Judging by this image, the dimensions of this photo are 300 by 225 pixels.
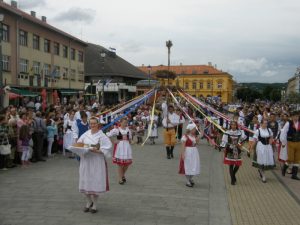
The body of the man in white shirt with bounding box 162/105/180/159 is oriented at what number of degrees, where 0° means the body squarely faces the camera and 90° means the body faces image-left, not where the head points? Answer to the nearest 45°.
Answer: approximately 0°

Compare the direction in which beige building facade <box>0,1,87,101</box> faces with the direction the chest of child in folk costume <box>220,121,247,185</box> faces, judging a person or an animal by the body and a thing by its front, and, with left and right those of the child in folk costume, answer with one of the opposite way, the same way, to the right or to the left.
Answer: to the left

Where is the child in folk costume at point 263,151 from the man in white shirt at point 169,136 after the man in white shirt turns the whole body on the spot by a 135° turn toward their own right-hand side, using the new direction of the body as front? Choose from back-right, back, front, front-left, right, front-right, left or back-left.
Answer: back

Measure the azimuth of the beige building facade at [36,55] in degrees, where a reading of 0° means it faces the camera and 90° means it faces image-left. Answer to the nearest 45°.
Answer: approximately 315°

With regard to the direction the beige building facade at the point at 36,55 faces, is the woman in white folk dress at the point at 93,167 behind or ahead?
ahead

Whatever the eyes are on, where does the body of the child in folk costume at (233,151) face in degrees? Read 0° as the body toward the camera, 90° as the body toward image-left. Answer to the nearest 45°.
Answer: approximately 0°

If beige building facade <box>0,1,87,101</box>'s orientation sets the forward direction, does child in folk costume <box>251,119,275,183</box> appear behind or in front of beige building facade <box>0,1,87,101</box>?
in front

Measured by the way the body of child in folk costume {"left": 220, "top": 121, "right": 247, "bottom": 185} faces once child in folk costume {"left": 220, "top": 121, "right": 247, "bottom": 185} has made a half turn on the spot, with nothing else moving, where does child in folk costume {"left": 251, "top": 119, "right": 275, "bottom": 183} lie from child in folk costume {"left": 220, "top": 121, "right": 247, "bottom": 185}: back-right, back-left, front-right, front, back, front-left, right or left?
front-right

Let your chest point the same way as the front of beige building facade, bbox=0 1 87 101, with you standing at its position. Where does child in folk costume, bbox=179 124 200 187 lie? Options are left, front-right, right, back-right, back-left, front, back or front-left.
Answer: front-right

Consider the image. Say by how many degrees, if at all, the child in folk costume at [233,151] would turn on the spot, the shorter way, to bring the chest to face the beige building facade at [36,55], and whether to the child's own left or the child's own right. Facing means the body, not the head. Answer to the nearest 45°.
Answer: approximately 135° to the child's own right

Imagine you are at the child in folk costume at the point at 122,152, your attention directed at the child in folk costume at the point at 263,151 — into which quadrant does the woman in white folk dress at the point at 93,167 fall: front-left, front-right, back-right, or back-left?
back-right

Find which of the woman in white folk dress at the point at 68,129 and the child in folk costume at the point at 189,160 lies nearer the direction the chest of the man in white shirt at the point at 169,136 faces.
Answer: the child in folk costume

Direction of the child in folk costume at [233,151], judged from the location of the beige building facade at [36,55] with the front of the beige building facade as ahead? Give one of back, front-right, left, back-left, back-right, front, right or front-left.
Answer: front-right

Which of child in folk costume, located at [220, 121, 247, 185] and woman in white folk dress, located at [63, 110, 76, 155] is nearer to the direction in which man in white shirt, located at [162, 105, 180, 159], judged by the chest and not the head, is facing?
the child in folk costume

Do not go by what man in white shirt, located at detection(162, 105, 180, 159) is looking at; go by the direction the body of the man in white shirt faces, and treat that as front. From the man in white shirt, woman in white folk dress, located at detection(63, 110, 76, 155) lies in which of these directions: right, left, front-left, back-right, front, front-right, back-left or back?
right
